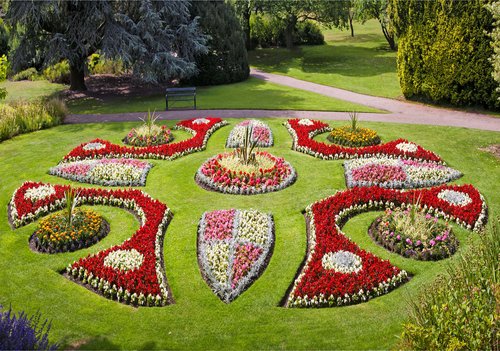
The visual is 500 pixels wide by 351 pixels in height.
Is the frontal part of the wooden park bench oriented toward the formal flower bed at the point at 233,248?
yes

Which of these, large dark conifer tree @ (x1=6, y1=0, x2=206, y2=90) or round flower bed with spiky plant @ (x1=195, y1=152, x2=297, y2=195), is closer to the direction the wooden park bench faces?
the round flower bed with spiky plant

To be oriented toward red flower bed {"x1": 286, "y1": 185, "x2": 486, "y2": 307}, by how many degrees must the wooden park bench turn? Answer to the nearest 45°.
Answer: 0° — it already faces it

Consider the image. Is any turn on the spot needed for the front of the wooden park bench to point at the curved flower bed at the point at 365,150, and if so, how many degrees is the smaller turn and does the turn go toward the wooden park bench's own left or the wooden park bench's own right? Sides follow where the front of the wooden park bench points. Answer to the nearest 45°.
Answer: approximately 45° to the wooden park bench's own left

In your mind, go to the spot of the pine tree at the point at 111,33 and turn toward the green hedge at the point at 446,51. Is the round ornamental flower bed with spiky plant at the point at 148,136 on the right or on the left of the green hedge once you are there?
right

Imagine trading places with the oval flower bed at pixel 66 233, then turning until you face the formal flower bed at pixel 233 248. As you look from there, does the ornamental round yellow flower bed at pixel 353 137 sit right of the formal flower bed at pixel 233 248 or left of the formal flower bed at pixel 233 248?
left

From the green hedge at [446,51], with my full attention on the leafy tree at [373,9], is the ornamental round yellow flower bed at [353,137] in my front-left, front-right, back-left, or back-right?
back-left

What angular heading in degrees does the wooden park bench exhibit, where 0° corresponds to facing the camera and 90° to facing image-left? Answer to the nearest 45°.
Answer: approximately 0°

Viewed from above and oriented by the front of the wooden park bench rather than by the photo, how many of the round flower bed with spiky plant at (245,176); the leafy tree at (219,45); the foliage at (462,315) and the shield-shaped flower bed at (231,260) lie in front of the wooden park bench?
3

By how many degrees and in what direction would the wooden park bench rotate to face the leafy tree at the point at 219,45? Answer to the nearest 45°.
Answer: approximately 180°

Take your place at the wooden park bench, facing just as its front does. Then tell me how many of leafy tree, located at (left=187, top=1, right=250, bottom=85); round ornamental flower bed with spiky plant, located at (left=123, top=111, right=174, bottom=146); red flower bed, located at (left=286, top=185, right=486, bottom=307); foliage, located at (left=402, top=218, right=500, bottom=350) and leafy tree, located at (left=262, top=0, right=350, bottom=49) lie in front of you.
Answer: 3
